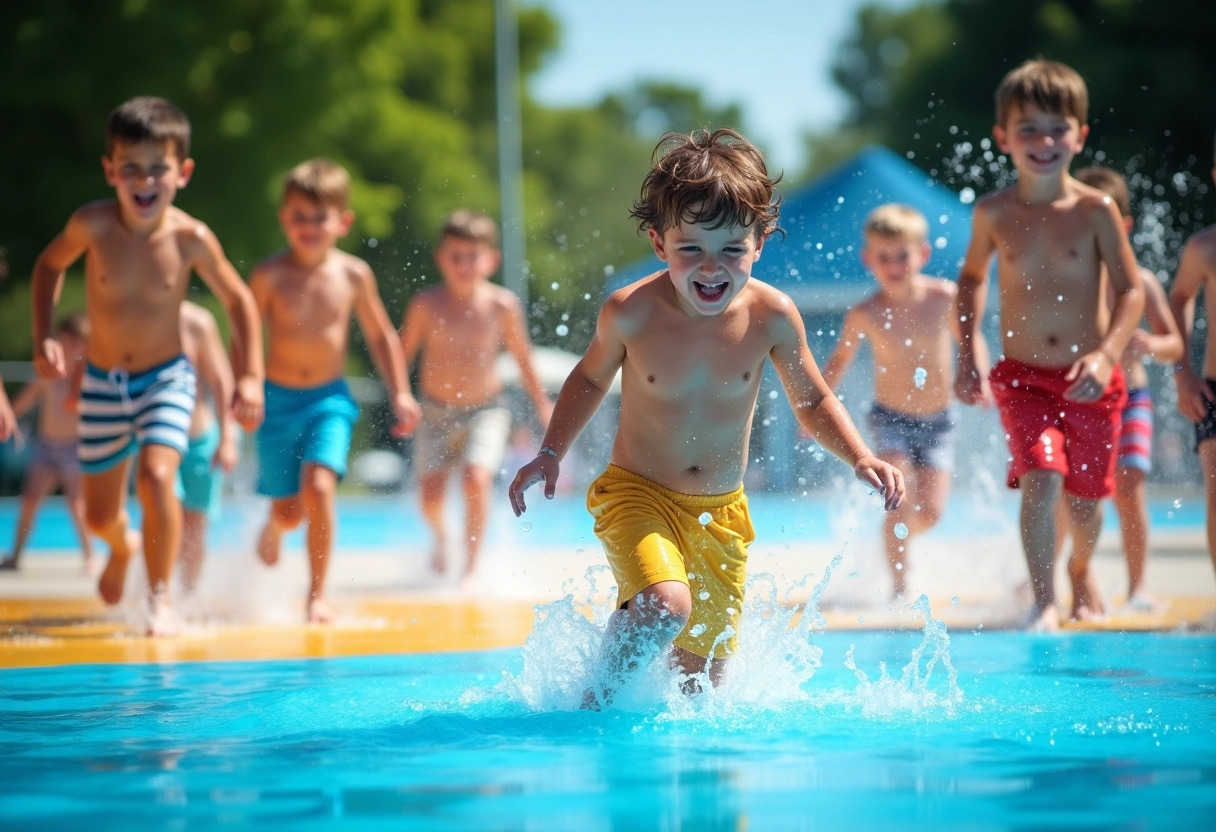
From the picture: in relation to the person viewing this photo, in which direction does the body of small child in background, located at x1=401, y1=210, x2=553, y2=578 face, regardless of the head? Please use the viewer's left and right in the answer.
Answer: facing the viewer

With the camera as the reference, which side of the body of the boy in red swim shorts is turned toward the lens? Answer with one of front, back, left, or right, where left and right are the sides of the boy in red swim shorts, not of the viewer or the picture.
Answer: front

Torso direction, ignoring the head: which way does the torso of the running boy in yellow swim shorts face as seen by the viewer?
toward the camera

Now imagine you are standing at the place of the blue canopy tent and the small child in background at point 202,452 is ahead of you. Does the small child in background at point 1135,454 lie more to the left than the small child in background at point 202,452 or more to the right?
left

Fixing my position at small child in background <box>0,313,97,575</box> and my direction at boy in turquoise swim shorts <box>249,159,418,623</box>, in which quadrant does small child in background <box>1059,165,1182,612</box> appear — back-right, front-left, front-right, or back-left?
front-left

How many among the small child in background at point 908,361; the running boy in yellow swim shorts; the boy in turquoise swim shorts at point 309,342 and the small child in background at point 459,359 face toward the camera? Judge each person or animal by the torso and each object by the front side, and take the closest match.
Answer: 4

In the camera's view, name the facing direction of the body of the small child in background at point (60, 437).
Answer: toward the camera
